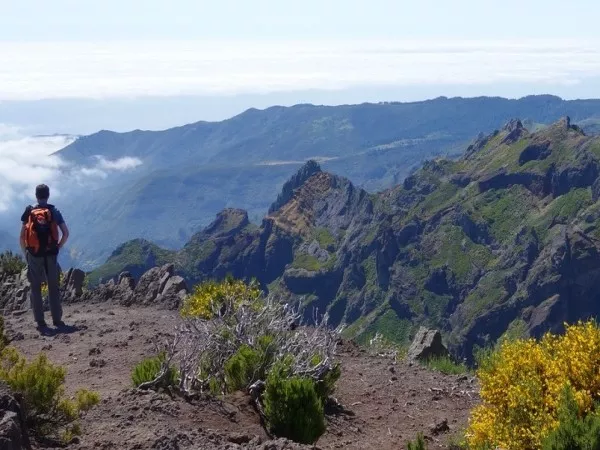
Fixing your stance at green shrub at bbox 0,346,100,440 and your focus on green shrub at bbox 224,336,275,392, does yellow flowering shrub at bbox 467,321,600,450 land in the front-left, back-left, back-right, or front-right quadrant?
front-right

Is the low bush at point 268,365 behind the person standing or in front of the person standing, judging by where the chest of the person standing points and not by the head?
behind

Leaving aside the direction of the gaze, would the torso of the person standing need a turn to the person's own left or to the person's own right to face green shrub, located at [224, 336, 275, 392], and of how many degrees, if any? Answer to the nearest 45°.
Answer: approximately 180°

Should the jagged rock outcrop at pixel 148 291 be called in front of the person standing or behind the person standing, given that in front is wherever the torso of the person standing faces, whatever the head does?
in front

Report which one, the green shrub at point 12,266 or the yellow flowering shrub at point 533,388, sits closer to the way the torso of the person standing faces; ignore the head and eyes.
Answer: the green shrub

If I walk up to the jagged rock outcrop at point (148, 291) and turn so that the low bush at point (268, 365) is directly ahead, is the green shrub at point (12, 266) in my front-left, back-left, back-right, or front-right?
back-right

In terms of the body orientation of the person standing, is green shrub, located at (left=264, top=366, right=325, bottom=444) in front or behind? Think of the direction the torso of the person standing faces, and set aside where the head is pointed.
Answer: behind

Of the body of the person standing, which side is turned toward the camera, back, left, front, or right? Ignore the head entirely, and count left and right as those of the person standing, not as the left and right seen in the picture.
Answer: back

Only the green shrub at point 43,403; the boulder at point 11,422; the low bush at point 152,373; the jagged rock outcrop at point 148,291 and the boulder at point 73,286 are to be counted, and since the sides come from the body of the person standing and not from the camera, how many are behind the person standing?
3

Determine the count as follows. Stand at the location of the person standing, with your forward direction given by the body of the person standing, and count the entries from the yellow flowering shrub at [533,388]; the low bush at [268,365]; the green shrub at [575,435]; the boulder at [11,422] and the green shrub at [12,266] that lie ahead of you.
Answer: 1

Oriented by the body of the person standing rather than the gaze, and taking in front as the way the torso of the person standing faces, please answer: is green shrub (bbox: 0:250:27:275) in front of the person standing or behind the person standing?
in front

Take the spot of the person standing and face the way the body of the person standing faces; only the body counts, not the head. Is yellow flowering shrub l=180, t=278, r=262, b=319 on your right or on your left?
on your right

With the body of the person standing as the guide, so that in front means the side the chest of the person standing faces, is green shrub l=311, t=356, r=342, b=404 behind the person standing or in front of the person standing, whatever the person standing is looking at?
behind

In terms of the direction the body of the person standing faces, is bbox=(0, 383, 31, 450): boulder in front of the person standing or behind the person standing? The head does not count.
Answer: behind

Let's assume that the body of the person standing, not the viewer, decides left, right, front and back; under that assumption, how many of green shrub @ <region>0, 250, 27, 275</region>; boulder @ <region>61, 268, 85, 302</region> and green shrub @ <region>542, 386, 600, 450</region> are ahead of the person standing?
2

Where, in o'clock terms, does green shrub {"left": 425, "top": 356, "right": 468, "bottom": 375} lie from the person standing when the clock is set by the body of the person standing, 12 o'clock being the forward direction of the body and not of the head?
The green shrub is roughly at 4 o'clock from the person standing.
